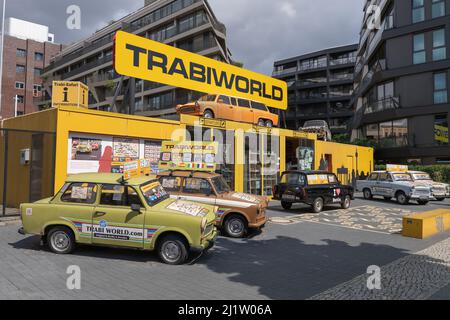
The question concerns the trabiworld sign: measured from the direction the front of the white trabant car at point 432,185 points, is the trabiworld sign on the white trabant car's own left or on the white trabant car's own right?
on the white trabant car's own right

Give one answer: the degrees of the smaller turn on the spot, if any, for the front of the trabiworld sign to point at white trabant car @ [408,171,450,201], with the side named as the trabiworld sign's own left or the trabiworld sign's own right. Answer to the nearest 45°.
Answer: approximately 45° to the trabiworld sign's own left

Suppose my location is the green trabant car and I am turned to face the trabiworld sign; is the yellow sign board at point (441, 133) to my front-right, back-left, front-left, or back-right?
front-right

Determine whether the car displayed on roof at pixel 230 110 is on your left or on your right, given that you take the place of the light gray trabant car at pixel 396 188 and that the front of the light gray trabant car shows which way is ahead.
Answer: on your right

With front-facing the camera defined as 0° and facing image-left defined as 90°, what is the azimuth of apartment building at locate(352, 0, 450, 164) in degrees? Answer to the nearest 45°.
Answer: approximately 45°

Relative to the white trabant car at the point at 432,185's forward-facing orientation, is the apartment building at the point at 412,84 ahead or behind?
behind

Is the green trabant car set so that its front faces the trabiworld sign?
no

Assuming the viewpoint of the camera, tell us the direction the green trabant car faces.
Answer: facing the viewer and to the right of the viewer

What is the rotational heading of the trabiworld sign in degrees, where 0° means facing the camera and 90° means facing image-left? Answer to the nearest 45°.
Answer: approximately 315°

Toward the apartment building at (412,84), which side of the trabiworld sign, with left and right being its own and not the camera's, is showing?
left

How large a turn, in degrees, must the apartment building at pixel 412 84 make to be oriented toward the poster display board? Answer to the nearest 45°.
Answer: approximately 45° to its left

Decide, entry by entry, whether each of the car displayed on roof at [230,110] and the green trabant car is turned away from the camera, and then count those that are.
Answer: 0

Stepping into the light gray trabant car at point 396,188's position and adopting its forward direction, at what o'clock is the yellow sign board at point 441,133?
The yellow sign board is roughly at 8 o'clock from the light gray trabant car.

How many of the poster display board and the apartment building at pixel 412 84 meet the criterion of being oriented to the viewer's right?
0

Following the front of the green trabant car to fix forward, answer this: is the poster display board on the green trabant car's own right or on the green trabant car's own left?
on the green trabant car's own left
